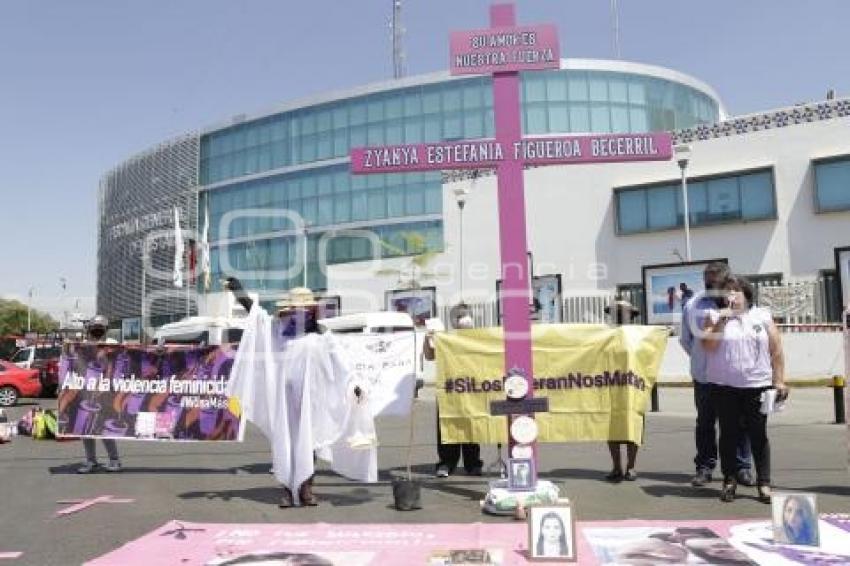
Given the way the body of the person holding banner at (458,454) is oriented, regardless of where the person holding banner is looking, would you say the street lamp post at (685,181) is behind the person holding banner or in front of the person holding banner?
behind

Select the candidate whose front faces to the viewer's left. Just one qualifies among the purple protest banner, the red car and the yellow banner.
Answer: the red car

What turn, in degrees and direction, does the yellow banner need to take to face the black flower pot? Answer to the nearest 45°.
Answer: approximately 45° to its right

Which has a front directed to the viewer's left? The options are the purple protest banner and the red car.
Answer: the red car

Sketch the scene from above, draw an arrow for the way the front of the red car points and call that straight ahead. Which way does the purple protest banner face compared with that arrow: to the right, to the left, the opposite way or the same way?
to the left

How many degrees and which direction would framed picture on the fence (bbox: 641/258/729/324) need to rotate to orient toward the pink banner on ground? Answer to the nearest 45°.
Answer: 0° — it already faces it

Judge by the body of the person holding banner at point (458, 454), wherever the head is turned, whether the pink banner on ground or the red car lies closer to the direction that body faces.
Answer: the pink banner on ground

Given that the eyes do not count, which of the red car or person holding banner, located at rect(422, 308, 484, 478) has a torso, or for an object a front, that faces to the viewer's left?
the red car

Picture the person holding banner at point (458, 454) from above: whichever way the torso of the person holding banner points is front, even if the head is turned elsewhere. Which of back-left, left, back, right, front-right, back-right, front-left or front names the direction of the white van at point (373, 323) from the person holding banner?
back

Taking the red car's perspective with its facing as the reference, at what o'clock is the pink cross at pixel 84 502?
The pink cross is roughly at 9 o'clock from the red car.

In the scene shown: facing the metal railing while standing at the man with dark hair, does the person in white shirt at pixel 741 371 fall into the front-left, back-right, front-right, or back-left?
back-right

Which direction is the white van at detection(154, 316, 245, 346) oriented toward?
to the viewer's left
